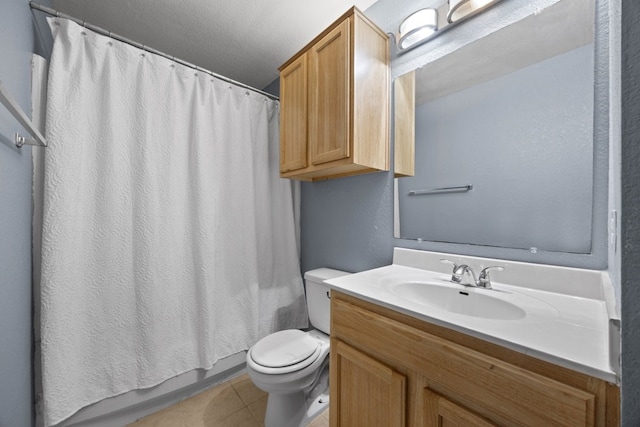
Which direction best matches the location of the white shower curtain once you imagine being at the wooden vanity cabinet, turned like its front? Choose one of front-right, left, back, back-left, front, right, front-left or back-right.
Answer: front-right

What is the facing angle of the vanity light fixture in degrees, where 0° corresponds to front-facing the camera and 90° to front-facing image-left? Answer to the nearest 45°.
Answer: approximately 45°

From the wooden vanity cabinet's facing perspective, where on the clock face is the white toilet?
The white toilet is roughly at 2 o'clock from the wooden vanity cabinet.

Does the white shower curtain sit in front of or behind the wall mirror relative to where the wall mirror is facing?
in front

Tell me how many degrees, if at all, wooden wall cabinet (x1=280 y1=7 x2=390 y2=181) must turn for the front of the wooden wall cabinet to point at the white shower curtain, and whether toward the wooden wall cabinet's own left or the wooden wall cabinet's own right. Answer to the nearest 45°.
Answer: approximately 45° to the wooden wall cabinet's own right

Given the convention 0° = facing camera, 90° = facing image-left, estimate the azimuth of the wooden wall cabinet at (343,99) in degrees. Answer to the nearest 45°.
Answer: approximately 45°
